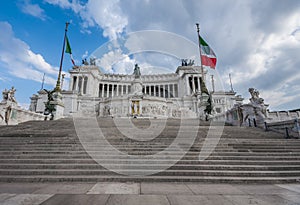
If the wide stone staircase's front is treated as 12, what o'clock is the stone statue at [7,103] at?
The stone statue is roughly at 4 o'clock from the wide stone staircase.

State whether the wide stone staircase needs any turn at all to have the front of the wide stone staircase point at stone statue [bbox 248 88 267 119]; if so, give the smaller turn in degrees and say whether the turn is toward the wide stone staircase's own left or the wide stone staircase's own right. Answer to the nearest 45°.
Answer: approximately 135° to the wide stone staircase's own left

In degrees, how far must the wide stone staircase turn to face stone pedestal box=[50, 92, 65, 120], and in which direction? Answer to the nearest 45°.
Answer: approximately 135° to its right

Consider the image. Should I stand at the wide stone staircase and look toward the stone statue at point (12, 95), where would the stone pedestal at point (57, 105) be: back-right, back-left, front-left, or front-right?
front-right

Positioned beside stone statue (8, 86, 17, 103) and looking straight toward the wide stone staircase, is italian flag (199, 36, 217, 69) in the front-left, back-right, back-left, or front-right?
front-left

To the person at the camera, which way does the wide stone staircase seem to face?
facing the viewer

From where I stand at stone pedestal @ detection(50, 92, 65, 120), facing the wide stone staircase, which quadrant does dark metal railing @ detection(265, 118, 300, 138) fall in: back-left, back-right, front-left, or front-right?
front-left

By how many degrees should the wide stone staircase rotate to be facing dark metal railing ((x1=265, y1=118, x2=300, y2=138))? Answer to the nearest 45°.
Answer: approximately 90° to its left

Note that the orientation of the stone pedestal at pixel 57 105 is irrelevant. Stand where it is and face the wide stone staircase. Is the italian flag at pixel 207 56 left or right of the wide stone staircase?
left

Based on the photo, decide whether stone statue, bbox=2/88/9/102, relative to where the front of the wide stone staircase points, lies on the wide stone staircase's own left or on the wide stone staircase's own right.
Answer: on the wide stone staircase's own right
